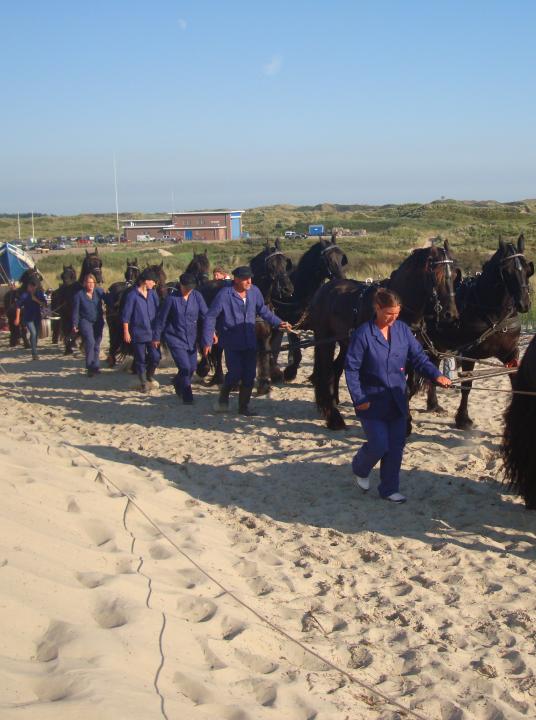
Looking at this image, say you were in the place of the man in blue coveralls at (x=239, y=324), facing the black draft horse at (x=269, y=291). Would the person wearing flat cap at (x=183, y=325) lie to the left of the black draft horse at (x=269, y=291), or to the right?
left

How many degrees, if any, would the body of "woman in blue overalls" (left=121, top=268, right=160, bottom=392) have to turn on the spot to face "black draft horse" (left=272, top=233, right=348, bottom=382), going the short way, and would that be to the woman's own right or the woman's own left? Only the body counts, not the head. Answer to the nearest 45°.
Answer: approximately 45° to the woman's own left

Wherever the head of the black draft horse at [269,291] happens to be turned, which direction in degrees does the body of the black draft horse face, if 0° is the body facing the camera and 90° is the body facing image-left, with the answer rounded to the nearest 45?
approximately 315°

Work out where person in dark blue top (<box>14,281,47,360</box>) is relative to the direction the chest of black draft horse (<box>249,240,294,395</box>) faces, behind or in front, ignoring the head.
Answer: behind

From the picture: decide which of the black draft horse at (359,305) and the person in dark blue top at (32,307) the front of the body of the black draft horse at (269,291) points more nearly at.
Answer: the black draft horse

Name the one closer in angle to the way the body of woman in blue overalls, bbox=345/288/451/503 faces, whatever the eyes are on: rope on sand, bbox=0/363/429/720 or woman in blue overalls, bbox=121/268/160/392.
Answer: the rope on sand

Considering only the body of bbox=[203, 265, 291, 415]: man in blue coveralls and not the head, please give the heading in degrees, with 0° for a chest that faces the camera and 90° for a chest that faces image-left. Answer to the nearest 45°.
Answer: approximately 315°

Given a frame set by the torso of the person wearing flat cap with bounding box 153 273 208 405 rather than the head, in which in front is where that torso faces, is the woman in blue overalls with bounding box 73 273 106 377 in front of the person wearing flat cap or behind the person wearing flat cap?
behind

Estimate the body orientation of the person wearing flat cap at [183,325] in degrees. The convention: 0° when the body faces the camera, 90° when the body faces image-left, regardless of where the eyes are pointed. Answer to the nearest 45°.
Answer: approximately 315°

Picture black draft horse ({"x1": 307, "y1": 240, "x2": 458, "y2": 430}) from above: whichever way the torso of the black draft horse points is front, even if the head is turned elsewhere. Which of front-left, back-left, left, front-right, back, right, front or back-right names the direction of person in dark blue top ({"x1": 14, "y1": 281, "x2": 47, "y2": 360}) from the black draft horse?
back
